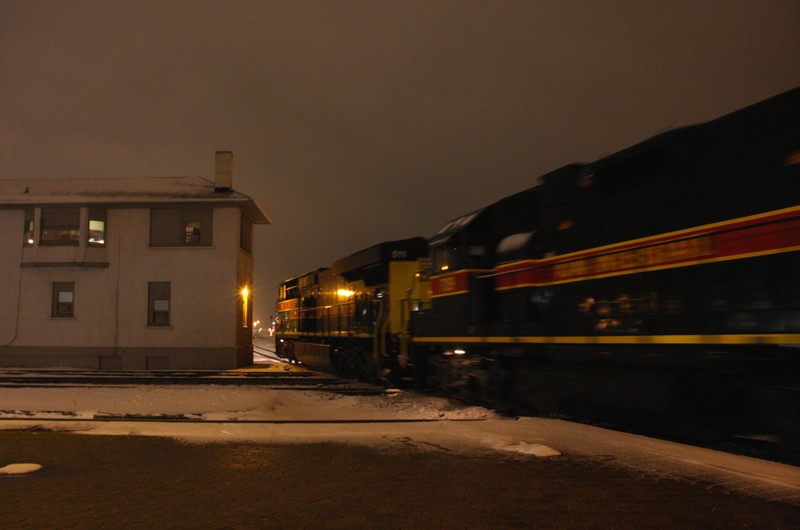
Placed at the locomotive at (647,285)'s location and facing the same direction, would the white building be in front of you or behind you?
in front

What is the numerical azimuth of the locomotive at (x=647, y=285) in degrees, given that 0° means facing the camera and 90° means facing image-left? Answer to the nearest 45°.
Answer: approximately 135°
